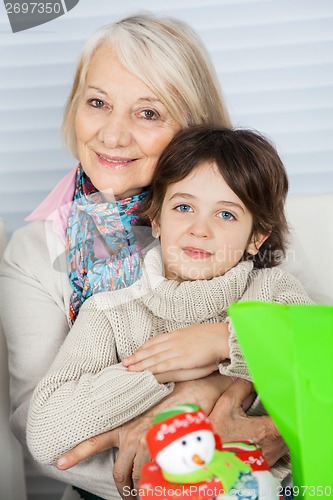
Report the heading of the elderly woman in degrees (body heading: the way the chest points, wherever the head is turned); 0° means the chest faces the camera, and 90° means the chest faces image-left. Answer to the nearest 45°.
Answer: approximately 0°

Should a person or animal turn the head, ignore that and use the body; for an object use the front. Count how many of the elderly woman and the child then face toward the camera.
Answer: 2

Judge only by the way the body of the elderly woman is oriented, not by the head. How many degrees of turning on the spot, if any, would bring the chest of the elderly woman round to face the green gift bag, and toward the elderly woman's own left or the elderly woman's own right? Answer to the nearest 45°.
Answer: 0° — they already face it

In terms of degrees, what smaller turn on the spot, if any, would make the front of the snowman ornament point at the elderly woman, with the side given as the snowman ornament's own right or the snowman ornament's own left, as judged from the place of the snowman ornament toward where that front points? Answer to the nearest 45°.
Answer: approximately 180°

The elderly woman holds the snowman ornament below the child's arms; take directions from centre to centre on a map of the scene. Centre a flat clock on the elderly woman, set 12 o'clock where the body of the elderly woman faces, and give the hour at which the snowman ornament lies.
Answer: The snowman ornament is roughly at 12 o'clock from the elderly woman.
